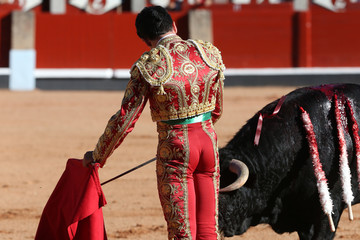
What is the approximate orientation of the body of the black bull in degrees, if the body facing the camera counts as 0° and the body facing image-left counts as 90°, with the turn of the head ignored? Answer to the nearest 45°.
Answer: approximately 90°
